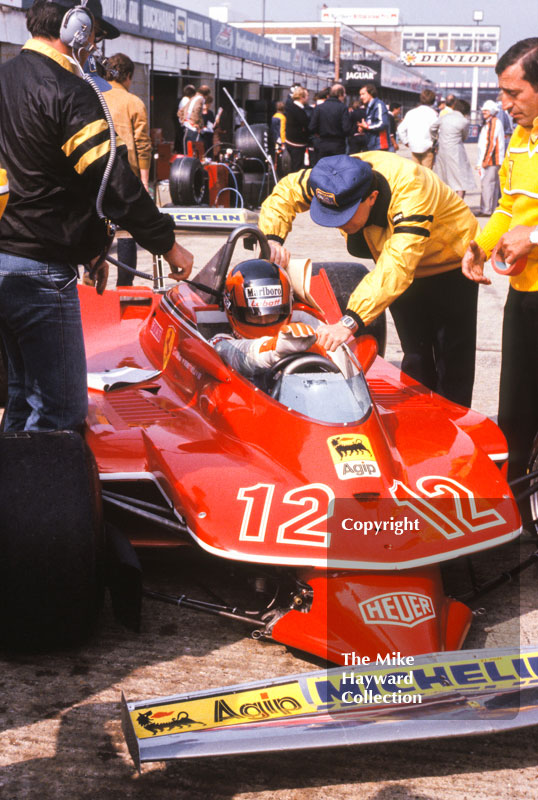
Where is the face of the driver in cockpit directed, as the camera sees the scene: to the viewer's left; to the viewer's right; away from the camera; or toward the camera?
toward the camera

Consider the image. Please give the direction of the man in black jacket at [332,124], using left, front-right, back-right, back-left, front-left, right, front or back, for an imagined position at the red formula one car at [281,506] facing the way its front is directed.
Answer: back-left

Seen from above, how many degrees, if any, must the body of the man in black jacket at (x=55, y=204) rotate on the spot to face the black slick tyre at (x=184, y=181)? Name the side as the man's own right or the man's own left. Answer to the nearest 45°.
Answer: approximately 45° to the man's own left

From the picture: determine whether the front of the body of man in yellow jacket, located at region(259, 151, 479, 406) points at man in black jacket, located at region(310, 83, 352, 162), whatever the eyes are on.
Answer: no

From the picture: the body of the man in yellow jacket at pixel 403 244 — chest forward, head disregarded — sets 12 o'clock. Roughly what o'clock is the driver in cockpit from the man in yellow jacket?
The driver in cockpit is roughly at 12 o'clock from the man in yellow jacket.

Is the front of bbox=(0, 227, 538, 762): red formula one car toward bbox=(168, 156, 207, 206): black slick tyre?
no

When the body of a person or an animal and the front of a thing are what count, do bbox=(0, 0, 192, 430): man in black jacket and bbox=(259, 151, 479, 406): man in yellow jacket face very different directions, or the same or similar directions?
very different directions

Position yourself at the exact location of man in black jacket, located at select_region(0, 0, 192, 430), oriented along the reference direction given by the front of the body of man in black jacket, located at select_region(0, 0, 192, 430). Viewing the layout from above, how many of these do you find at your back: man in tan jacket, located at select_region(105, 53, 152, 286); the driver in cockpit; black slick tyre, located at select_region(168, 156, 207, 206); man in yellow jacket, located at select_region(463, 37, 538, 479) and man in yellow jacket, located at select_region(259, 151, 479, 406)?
0

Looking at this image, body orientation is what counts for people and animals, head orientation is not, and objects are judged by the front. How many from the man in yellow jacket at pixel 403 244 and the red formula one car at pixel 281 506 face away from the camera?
0

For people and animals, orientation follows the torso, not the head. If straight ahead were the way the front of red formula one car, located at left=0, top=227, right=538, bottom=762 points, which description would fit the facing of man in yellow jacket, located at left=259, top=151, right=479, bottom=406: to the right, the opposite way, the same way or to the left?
to the right

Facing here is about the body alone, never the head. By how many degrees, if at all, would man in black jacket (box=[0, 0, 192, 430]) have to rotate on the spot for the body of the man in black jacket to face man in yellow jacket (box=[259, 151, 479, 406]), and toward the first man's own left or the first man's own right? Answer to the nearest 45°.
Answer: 0° — they already face them

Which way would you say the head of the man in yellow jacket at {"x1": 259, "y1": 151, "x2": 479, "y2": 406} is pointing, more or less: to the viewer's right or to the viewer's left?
to the viewer's left

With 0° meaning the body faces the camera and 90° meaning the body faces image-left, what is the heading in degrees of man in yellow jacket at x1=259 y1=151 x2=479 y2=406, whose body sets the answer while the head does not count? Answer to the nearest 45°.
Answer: approximately 45°

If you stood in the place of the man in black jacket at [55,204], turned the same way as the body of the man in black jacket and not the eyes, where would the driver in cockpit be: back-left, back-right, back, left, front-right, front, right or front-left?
front
